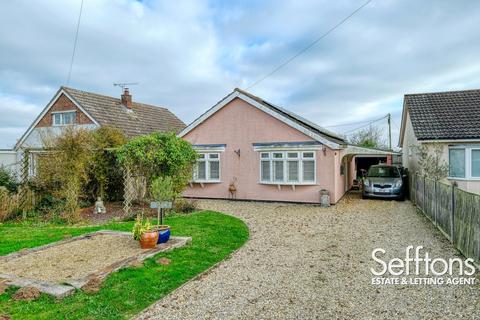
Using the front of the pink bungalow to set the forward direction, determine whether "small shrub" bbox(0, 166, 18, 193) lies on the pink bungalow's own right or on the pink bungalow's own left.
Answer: on the pink bungalow's own right

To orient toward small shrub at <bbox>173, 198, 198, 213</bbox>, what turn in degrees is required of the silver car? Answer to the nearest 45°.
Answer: approximately 45° to its right

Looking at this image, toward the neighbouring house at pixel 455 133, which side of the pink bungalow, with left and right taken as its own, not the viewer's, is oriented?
left

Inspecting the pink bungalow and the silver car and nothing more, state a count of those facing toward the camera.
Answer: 2

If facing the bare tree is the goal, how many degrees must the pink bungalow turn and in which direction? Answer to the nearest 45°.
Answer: approximately 135° to its left

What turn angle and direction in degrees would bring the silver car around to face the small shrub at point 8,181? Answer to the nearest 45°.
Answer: approximately 45° to its right

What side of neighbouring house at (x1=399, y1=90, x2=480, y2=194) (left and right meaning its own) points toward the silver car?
right

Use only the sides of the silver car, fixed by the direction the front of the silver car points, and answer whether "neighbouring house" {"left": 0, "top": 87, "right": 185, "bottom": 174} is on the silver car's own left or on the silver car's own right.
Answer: on the silver car's own right

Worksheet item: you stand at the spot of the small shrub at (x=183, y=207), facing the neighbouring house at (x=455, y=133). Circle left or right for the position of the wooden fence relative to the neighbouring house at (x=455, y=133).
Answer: right

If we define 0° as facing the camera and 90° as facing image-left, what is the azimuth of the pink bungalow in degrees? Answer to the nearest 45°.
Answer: approximately 0°

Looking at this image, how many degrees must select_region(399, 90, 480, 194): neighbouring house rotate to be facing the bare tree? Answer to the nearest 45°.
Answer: approximately 180°
